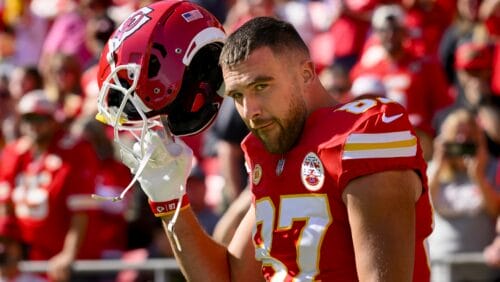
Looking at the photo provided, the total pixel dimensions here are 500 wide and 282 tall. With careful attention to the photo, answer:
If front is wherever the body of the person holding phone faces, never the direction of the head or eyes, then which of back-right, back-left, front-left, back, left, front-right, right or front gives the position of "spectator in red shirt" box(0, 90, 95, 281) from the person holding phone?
right

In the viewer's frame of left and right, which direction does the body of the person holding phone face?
facing the viewer
